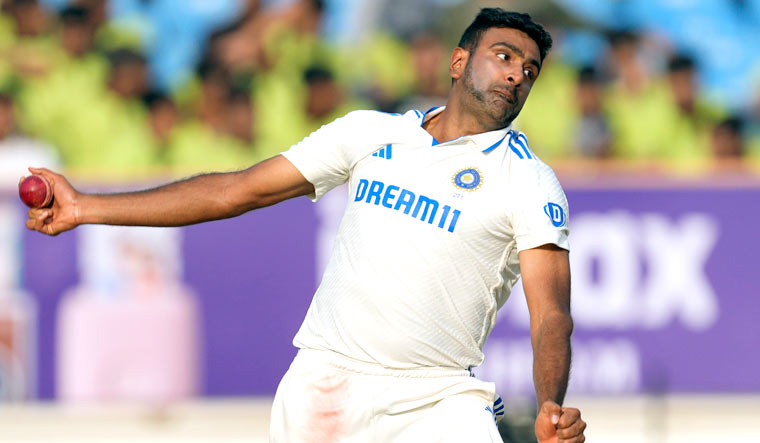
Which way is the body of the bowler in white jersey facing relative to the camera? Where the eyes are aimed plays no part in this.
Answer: toward the camera
